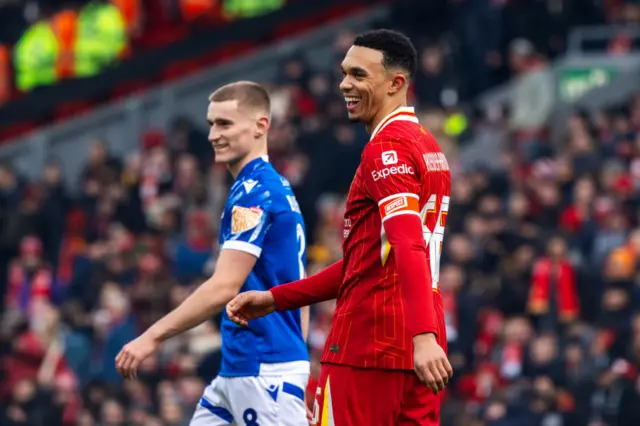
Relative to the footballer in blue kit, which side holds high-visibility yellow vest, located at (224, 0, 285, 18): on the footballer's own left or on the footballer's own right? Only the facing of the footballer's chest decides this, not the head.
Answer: on the footballer's own right

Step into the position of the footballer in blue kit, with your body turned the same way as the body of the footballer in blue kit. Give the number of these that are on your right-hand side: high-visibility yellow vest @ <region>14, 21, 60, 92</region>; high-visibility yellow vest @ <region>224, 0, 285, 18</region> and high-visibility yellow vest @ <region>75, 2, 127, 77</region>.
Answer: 3

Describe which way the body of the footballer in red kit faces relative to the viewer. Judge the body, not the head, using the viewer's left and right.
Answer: facing to the left of the viewer

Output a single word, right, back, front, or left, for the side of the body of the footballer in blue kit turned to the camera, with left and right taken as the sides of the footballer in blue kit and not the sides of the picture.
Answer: left
